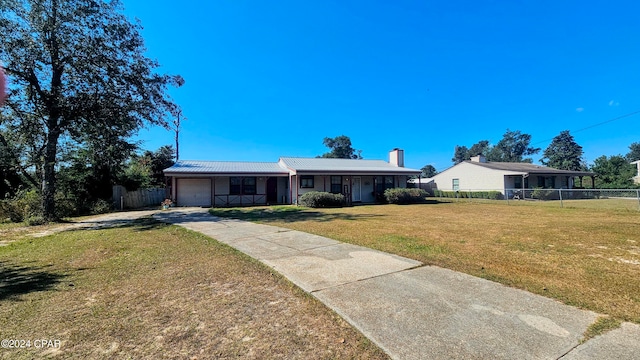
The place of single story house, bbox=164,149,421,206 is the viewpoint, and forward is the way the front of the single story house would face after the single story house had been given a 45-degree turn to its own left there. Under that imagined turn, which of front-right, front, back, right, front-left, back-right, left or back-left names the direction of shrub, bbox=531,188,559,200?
front-left

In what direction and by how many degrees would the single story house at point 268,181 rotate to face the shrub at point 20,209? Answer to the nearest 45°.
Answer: approximately 45° to its right

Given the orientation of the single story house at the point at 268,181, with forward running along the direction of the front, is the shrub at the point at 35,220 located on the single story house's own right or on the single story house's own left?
on the single story house's own right

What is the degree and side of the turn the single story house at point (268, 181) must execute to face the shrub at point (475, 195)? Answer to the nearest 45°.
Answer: approximately 90° to its left

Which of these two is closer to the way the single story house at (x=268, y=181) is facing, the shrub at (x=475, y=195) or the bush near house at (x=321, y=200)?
the bush near house

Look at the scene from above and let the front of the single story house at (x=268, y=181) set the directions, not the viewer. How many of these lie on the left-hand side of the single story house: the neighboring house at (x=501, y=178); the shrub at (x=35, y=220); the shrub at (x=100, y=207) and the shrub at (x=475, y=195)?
2

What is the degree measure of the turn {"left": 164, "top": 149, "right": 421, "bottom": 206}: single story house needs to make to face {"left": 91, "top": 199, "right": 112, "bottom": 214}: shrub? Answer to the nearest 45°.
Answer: approximately 90° to its right

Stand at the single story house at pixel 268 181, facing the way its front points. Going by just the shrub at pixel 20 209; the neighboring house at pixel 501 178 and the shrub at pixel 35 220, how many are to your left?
1

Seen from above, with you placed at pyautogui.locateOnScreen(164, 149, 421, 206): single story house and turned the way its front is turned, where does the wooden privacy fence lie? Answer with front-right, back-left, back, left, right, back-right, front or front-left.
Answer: right

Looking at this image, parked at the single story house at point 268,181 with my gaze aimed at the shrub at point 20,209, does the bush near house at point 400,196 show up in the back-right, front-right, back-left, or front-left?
back-left

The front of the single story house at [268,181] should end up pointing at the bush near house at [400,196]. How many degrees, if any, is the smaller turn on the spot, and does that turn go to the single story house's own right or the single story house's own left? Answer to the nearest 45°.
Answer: approximately 90° to the single story house's own left

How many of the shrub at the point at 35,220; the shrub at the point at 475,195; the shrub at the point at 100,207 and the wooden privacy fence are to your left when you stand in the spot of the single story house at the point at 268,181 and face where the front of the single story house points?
1

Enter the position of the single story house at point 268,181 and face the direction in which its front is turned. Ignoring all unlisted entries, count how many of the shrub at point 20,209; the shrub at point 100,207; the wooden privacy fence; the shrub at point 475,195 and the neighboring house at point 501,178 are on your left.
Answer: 2

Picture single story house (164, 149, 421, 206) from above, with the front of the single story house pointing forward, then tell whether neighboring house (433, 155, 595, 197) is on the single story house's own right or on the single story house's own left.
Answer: on the single story house's own left

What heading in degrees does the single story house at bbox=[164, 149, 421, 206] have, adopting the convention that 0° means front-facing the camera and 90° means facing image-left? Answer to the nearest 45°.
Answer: approximately 0°

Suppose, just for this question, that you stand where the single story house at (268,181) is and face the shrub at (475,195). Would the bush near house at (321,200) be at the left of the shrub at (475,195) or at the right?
right
